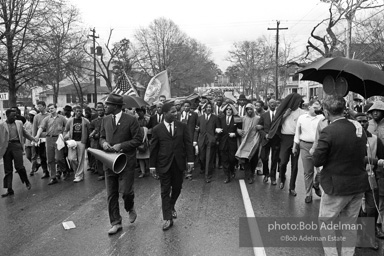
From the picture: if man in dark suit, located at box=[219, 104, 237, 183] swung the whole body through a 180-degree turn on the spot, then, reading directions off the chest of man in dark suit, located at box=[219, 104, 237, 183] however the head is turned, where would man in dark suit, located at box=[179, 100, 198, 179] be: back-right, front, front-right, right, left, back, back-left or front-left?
front-left

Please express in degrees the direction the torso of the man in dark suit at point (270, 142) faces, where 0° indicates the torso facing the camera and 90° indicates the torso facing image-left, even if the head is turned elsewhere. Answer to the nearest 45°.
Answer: approximately 0°

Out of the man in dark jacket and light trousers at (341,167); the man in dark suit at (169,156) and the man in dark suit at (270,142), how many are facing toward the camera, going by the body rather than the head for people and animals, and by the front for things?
2

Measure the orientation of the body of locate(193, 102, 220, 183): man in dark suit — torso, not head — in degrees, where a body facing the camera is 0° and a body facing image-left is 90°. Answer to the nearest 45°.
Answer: approximately 0°

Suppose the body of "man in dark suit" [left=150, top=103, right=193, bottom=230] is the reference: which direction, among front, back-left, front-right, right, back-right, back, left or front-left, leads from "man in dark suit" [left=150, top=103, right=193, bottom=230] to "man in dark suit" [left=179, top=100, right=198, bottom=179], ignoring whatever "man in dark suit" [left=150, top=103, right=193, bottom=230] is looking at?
back

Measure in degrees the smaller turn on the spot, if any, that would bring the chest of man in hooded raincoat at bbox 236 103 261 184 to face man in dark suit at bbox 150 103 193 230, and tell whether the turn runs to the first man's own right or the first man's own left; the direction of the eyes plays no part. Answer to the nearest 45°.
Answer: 0° — they already face them

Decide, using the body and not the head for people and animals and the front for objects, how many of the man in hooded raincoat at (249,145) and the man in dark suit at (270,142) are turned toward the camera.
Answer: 2

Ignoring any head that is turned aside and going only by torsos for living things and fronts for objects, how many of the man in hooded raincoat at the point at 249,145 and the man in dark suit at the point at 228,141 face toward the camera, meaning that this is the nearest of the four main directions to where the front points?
2

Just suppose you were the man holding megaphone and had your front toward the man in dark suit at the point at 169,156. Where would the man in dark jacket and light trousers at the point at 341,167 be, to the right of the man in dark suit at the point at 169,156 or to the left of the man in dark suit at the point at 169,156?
right
